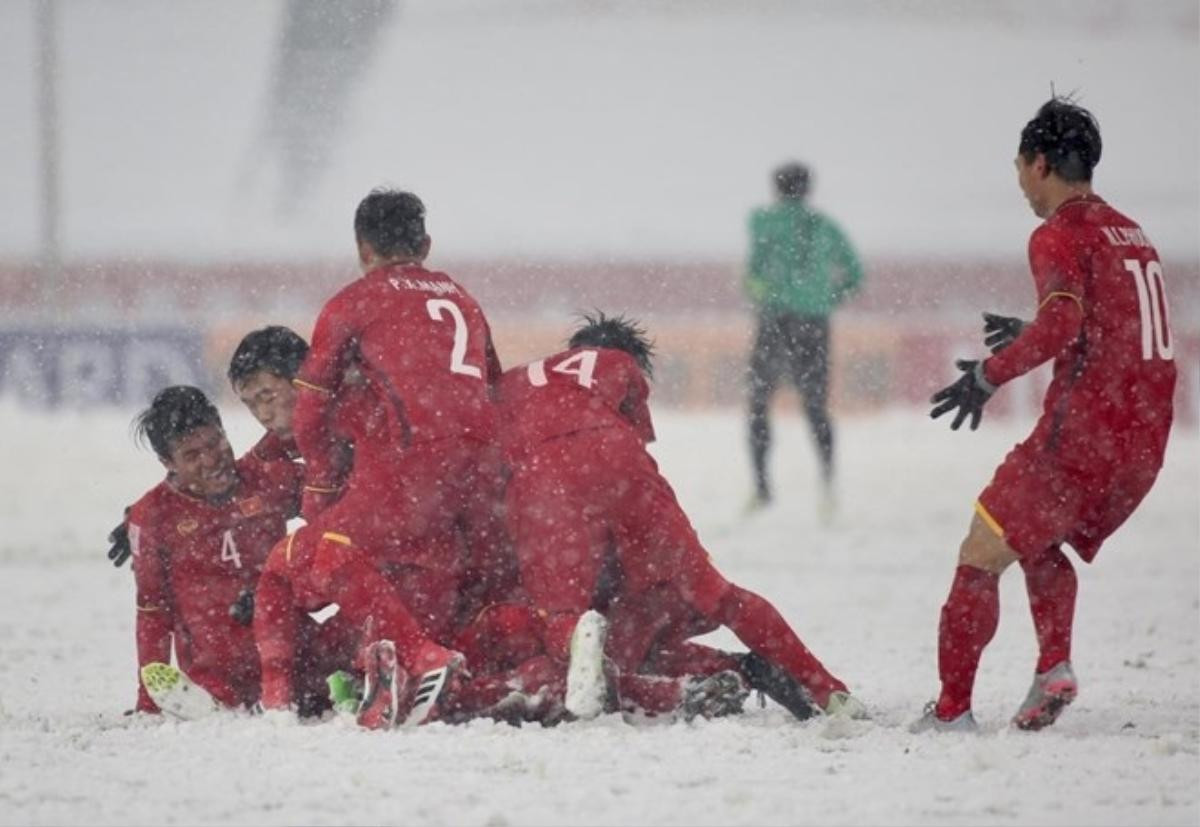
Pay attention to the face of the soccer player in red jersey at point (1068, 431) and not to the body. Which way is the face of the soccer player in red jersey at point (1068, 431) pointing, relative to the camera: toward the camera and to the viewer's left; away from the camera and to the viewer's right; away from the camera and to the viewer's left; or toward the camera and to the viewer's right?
away from the camera and to the viewer's left

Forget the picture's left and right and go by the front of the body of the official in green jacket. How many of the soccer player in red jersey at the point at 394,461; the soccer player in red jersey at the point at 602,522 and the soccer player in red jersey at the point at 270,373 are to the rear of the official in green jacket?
3

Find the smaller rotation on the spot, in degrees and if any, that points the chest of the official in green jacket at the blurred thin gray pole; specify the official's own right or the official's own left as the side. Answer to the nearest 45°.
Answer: approximately 45° to the official's own left

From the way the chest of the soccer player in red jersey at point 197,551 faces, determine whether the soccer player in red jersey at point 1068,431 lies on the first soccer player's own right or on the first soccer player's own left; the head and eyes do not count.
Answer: on the first soccer player's own left

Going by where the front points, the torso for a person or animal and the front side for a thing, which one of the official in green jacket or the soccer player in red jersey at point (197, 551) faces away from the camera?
the official in green jacket

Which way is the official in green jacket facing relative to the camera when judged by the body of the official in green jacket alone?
away from the camera

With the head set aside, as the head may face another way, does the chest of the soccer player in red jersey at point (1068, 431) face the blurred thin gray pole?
yes

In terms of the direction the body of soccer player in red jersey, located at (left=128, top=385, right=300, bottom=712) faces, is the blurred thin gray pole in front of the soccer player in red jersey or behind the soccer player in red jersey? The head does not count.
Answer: behind

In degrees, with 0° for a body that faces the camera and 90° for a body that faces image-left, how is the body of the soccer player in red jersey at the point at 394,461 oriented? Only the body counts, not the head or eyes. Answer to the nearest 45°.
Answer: approximately 135°

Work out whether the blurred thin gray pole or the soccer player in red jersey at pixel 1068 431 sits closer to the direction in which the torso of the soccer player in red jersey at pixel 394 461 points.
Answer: the blurred thin gray pole

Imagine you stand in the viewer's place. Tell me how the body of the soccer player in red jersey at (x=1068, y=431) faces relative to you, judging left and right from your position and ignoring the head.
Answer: facing away from the viewer and to the left of the viewer

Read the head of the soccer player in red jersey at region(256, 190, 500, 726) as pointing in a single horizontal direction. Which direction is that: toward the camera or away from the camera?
away from the camera
